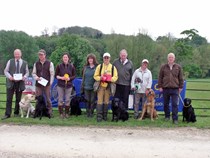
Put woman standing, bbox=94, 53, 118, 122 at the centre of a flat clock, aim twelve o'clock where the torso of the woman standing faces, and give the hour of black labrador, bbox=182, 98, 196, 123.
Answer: The black labrador is roughly at 9 o'clock from the woman standing.

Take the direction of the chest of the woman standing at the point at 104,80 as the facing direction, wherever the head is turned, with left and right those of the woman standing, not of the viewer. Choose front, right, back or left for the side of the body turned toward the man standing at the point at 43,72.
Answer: right

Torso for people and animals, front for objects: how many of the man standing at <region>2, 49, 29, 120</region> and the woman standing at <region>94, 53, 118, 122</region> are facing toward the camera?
2

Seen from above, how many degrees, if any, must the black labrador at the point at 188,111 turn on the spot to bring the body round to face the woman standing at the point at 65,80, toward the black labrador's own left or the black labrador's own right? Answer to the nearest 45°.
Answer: approximately 45° to the black labrador's own right

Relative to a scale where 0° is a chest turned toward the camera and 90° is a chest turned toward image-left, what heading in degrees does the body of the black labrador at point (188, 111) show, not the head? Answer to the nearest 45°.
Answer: approximately 45°

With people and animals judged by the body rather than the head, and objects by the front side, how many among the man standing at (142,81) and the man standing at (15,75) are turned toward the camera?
2

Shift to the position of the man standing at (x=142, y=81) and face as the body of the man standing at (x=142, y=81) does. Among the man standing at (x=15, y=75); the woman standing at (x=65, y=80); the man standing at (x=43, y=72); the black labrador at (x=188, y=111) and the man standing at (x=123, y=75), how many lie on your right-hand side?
4

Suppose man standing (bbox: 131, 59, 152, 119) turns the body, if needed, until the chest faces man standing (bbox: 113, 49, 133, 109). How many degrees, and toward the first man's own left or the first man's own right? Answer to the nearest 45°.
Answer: approximately 90° to the first man's own right

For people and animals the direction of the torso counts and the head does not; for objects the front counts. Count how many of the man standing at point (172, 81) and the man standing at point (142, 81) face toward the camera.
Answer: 2
